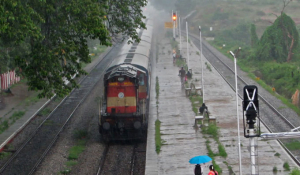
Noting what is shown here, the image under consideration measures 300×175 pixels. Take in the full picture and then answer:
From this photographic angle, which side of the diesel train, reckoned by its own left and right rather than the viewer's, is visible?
front

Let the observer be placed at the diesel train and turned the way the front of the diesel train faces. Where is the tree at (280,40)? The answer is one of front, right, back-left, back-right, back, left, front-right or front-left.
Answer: back-left
